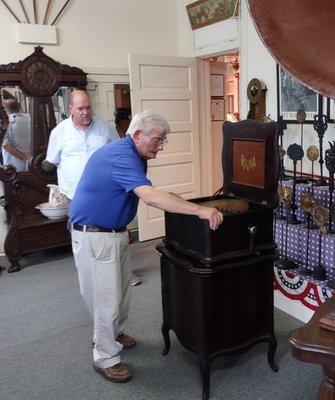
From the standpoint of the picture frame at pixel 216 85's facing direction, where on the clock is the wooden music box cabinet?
The wooden music box cabinet is roughly at 12 o'clock from the picture frame.

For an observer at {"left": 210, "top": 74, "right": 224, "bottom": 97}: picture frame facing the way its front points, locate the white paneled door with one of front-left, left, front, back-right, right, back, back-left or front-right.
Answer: front-right

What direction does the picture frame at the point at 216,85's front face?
toward the camera

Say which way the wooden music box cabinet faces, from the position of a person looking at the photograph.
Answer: facing the viewer and to the left of the viewer

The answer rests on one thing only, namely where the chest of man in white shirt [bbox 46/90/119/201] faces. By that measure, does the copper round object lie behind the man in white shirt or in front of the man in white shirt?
in front

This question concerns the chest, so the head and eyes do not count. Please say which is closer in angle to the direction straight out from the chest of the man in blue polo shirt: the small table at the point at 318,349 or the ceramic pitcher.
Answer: the small table

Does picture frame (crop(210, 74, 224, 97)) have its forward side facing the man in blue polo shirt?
yes

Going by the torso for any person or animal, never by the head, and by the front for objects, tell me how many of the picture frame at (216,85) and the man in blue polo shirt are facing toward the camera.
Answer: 1

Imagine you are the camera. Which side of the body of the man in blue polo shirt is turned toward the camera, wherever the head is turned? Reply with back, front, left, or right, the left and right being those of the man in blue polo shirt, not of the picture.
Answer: right

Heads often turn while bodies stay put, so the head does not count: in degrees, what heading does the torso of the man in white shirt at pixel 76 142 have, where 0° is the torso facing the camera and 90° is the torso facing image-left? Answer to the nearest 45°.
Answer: approximately 315°

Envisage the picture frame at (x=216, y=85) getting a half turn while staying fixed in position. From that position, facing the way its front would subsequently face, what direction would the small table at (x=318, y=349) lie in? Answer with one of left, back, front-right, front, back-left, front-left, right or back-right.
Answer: back

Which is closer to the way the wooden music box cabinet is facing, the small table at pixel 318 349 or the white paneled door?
the small table
